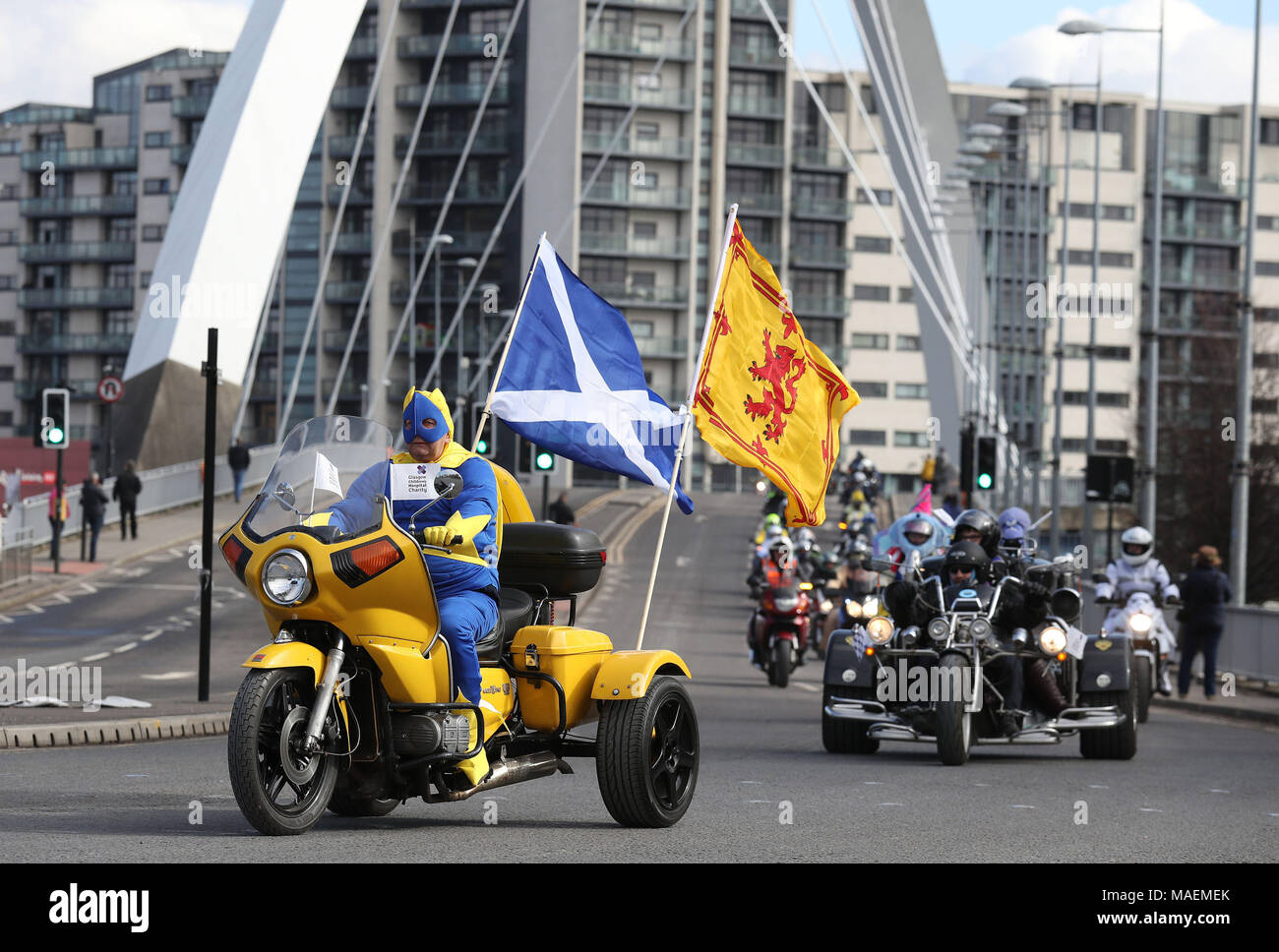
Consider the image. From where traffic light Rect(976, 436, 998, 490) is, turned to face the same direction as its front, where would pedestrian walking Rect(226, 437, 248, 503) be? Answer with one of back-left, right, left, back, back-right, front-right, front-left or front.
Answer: back-right

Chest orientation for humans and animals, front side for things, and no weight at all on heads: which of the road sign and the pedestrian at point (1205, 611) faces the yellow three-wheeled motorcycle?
the road sign

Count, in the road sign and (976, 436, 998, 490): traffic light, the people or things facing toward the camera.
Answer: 2

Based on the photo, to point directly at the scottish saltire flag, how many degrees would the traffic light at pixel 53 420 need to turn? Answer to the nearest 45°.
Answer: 0° — it already faces it

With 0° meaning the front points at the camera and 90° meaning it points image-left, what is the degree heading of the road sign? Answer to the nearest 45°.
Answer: approximately 0°

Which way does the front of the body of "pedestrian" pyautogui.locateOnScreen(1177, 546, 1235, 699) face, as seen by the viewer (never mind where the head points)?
away from the camera

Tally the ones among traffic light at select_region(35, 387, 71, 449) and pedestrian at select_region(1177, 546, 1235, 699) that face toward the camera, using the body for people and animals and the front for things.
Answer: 1

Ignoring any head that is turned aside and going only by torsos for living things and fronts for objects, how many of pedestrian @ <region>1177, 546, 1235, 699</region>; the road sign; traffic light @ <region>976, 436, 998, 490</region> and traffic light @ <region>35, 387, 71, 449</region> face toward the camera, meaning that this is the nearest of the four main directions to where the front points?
3

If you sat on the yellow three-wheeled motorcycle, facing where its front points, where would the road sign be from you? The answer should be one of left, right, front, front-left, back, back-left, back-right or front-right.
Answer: back-right

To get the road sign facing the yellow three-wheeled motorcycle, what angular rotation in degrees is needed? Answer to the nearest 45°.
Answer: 0° — it already faces it

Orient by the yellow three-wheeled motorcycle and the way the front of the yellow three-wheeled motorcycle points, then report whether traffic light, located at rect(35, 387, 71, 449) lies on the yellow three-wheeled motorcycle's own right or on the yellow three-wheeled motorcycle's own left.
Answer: on the yellow three-wheeled motorcycle's own right

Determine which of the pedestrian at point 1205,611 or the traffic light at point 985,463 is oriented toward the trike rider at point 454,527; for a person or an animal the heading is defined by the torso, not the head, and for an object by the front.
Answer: the traffic light

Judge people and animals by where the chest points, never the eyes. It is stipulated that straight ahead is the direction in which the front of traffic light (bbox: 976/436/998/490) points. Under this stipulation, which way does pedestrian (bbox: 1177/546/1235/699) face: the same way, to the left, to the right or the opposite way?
the opposite way

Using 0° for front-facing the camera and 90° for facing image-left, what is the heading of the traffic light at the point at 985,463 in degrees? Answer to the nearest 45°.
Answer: approximately 0°
